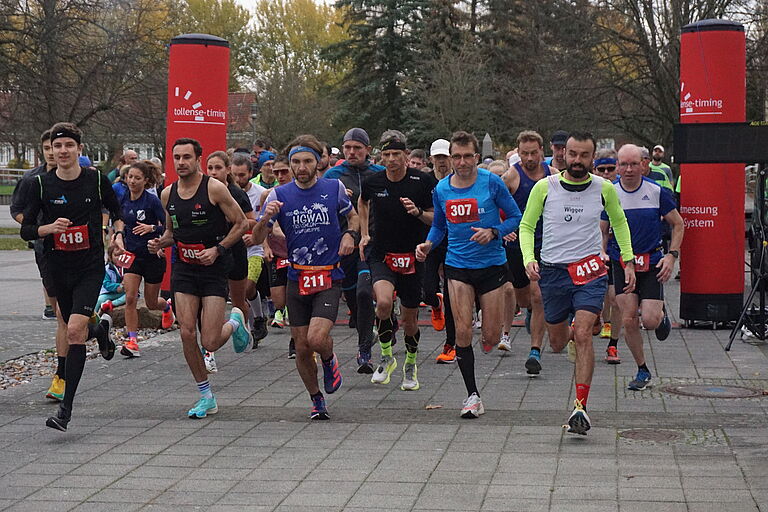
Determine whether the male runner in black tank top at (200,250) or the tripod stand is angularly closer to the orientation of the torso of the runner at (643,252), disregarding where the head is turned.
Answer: the male runner in black tank top

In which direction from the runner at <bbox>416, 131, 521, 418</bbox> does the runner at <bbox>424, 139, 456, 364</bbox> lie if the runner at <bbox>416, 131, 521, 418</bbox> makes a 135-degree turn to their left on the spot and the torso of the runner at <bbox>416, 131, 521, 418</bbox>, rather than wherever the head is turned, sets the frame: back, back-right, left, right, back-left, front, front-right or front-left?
front-left

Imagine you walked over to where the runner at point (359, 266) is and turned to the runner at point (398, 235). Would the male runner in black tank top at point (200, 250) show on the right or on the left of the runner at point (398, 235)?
right

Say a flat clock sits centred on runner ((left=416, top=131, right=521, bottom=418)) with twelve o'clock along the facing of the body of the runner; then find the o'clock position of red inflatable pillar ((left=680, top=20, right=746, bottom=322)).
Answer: The red inflatable pillar is roughly at 7 o'clock from the runner.

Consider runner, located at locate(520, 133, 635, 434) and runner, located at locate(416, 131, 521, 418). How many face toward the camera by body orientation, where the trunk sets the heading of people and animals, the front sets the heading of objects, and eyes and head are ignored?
2
